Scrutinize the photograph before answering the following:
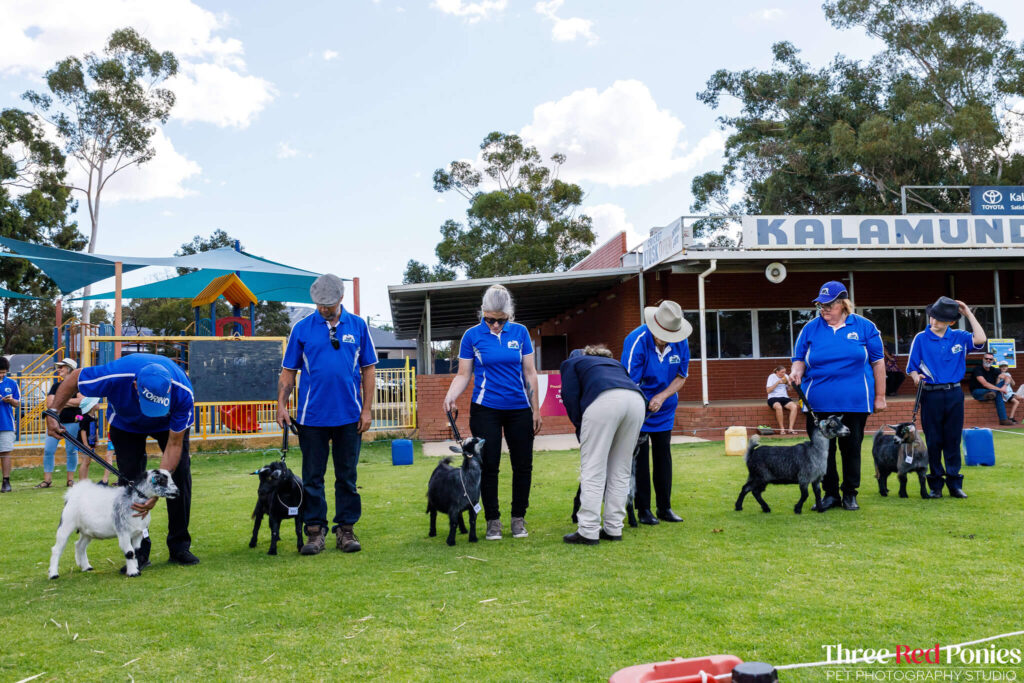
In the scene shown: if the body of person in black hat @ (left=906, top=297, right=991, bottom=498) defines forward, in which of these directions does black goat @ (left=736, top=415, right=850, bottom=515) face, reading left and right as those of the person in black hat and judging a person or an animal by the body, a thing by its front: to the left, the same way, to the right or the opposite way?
to the left

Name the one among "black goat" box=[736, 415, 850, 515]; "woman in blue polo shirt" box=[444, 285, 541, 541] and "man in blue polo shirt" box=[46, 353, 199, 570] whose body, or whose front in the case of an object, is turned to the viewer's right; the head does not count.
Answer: the black goat

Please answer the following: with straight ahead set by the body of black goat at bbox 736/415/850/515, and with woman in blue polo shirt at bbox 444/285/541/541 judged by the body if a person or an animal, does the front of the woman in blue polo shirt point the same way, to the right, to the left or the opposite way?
to the right

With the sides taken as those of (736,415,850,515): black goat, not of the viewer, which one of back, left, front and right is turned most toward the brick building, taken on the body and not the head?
left

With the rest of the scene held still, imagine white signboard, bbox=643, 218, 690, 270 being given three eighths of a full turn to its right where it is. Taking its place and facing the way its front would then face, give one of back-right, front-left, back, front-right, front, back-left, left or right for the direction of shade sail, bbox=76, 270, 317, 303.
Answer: left

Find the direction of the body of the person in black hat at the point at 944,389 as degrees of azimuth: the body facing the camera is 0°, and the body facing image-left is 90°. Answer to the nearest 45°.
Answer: approximately 0°

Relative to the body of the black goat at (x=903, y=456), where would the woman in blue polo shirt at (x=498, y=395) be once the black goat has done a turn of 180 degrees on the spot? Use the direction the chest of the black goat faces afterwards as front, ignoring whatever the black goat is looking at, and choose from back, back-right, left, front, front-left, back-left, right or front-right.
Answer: left

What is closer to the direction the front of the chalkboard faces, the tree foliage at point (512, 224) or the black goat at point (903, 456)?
the black goat

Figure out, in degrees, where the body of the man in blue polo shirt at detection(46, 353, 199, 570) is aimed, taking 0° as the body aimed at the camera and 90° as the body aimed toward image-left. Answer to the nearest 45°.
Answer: approximately 0°

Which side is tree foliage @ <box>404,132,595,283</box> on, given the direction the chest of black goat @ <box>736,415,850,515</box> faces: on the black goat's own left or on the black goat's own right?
on the black goat's own left

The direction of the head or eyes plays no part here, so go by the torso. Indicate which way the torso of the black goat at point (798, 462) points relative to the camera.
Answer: to the viewer's right

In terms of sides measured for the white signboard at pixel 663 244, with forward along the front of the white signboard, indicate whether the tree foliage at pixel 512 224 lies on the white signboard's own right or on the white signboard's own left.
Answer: on the white signboard's own right
